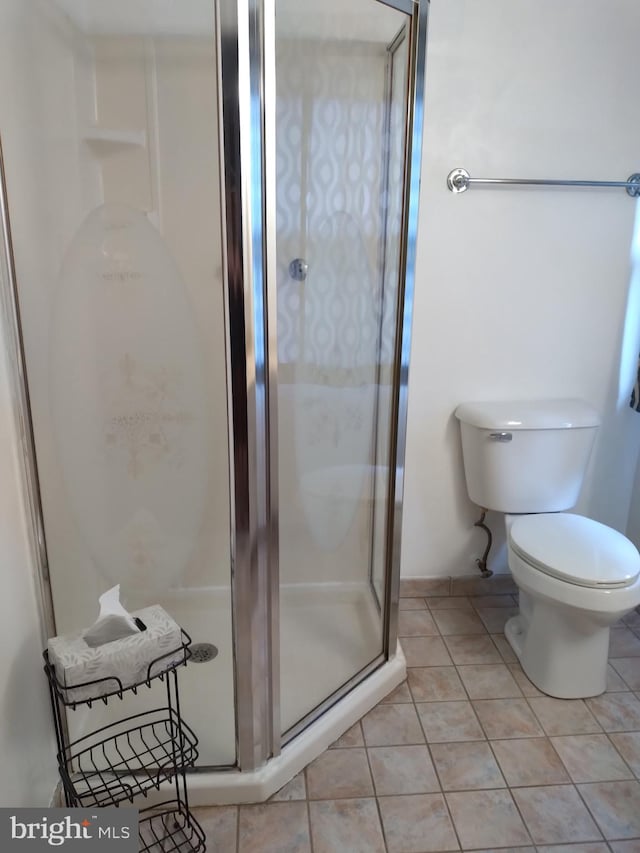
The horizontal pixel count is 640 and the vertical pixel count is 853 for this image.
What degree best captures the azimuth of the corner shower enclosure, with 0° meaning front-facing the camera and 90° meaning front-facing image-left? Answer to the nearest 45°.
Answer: approximately 315°

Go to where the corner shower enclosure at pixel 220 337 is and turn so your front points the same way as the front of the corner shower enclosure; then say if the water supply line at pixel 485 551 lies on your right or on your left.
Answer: on your left
